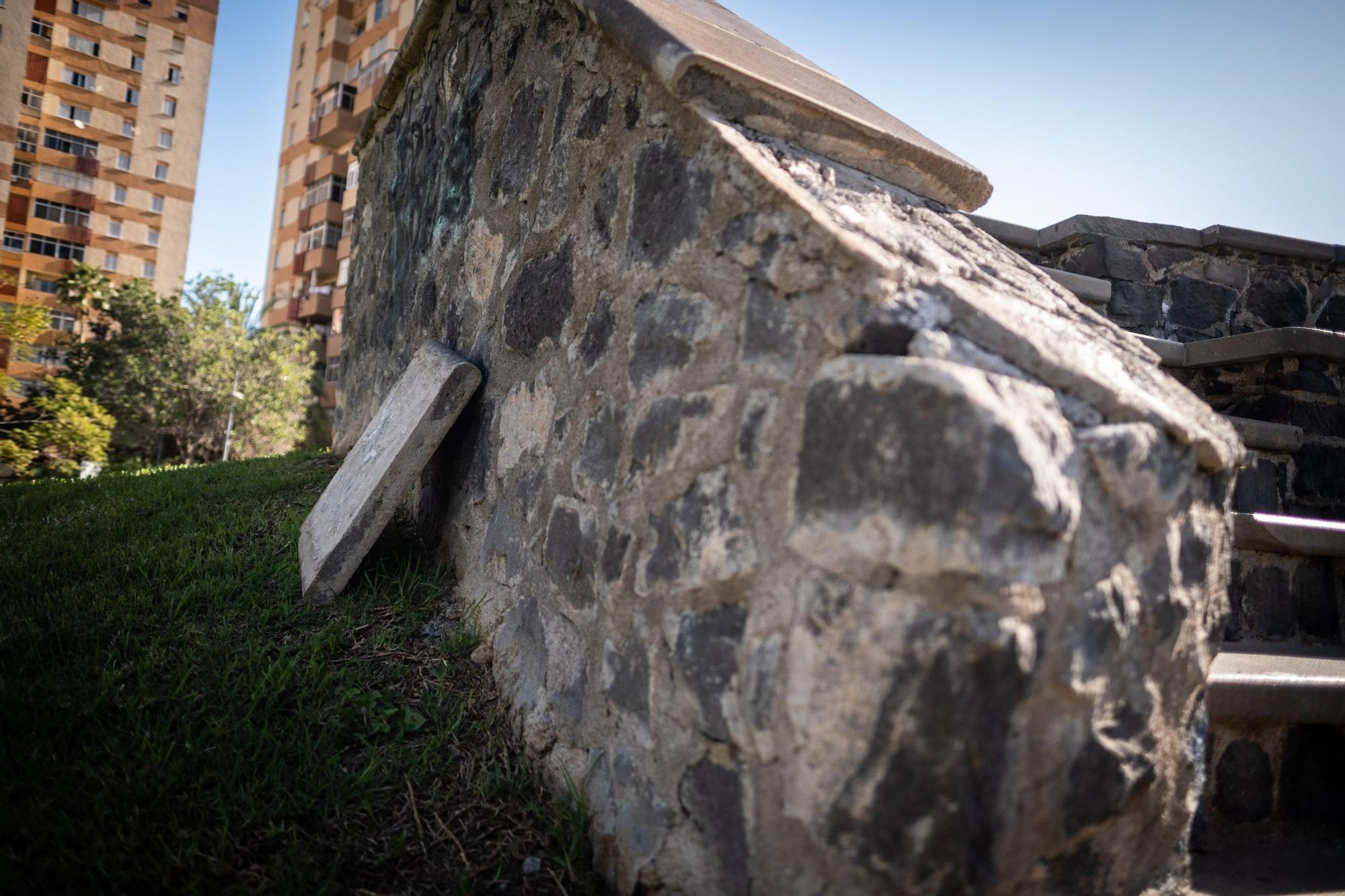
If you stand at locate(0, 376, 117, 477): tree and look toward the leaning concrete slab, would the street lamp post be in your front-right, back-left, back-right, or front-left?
back-left

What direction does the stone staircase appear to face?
toward the camera

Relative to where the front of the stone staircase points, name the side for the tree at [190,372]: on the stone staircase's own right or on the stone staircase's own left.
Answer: on the stone staircase's own right

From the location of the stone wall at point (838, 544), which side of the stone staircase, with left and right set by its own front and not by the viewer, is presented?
right

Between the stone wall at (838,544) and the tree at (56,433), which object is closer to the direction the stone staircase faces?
the stone wall
